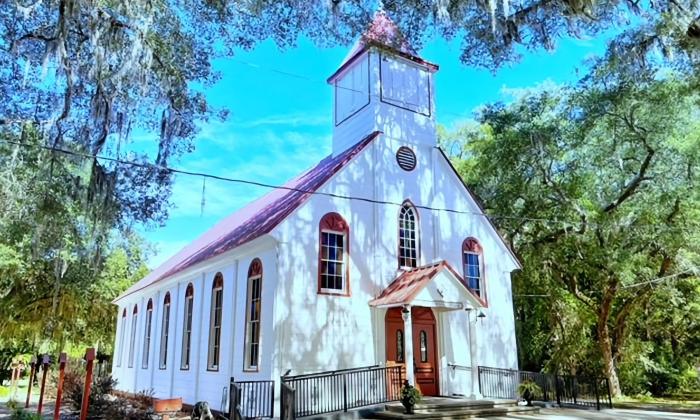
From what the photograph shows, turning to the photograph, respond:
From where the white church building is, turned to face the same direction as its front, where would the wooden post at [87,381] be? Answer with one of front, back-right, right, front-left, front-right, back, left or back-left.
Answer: right

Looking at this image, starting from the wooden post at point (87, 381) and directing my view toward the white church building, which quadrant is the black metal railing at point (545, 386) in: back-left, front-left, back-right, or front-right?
front-right

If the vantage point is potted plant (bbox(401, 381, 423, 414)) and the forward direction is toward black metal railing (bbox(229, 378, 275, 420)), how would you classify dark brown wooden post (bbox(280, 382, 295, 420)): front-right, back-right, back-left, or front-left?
front-left

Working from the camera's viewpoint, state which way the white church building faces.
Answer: facing the viewer and to the right of the viewer
